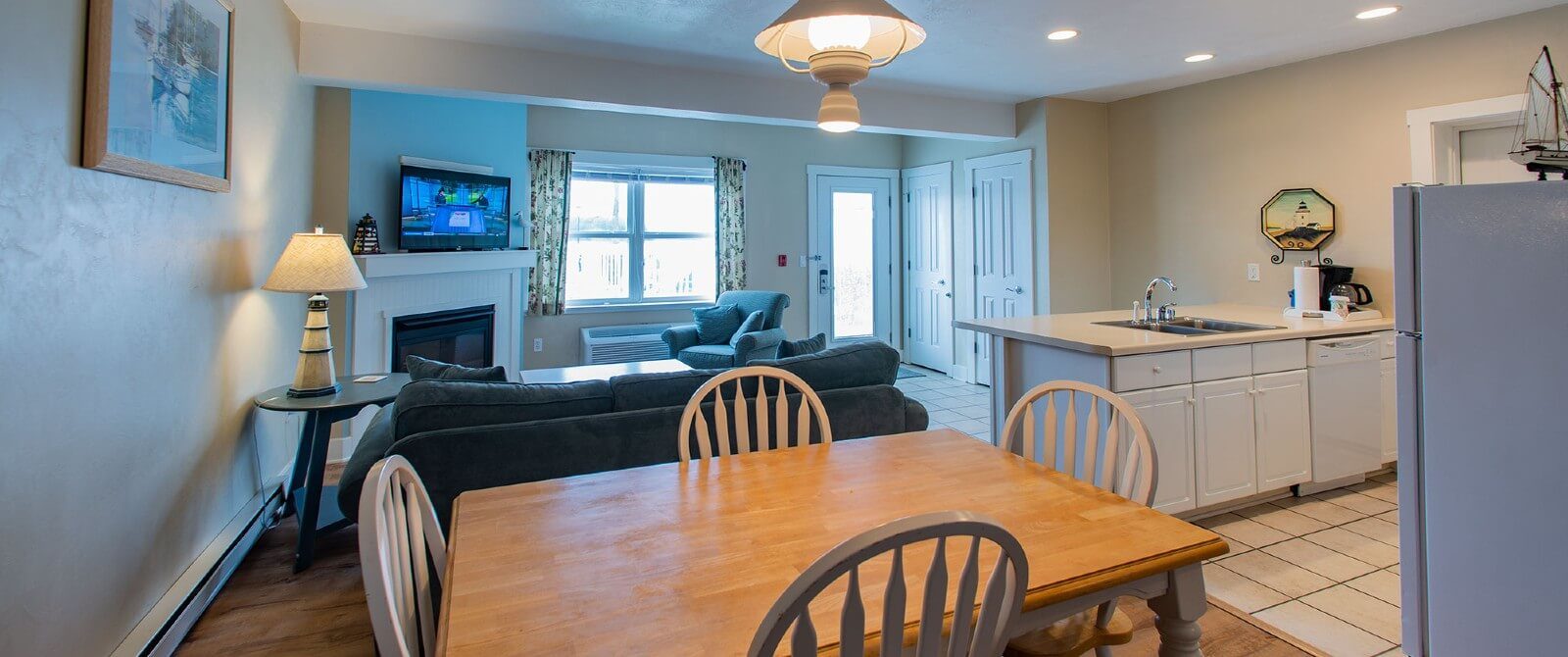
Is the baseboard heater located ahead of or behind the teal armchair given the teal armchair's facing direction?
ahead

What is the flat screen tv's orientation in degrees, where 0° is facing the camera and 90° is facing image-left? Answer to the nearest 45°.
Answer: approximately 315°

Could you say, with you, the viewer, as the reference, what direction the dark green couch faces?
facing away from the viewer

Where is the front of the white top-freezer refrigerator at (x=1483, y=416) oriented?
to the viewer's left

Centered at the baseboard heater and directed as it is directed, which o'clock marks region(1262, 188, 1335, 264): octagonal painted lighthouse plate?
The octagonal painted lighthouse plate is roughly at 11 o'clock from the baseboard heater.

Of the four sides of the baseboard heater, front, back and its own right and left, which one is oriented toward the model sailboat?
front

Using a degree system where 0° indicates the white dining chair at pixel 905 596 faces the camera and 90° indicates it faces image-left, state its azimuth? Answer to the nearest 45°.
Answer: approximately 135°

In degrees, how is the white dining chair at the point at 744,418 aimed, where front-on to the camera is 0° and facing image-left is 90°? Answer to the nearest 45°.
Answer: approximately 0°

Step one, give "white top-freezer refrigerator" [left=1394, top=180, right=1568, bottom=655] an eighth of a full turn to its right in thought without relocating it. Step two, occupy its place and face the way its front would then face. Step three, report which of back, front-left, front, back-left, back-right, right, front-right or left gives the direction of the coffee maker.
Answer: front-right

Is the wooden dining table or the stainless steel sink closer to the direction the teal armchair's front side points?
the wooden dining table

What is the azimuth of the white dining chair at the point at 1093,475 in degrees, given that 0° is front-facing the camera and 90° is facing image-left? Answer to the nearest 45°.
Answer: approximately 45°

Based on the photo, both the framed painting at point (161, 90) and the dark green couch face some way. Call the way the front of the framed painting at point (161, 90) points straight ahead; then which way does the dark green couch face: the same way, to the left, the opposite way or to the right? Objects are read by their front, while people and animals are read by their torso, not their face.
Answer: to the left

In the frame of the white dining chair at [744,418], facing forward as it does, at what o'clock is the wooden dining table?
The wooden dining table is roughly at 12 o'clock from the white dining chair.

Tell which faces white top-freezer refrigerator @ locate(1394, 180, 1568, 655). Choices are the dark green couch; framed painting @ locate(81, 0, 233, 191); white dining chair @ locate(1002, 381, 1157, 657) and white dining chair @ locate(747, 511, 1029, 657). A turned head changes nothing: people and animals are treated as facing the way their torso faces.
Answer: the framed painting

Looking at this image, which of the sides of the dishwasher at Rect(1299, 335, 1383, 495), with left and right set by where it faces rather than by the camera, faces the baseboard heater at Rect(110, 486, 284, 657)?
right
